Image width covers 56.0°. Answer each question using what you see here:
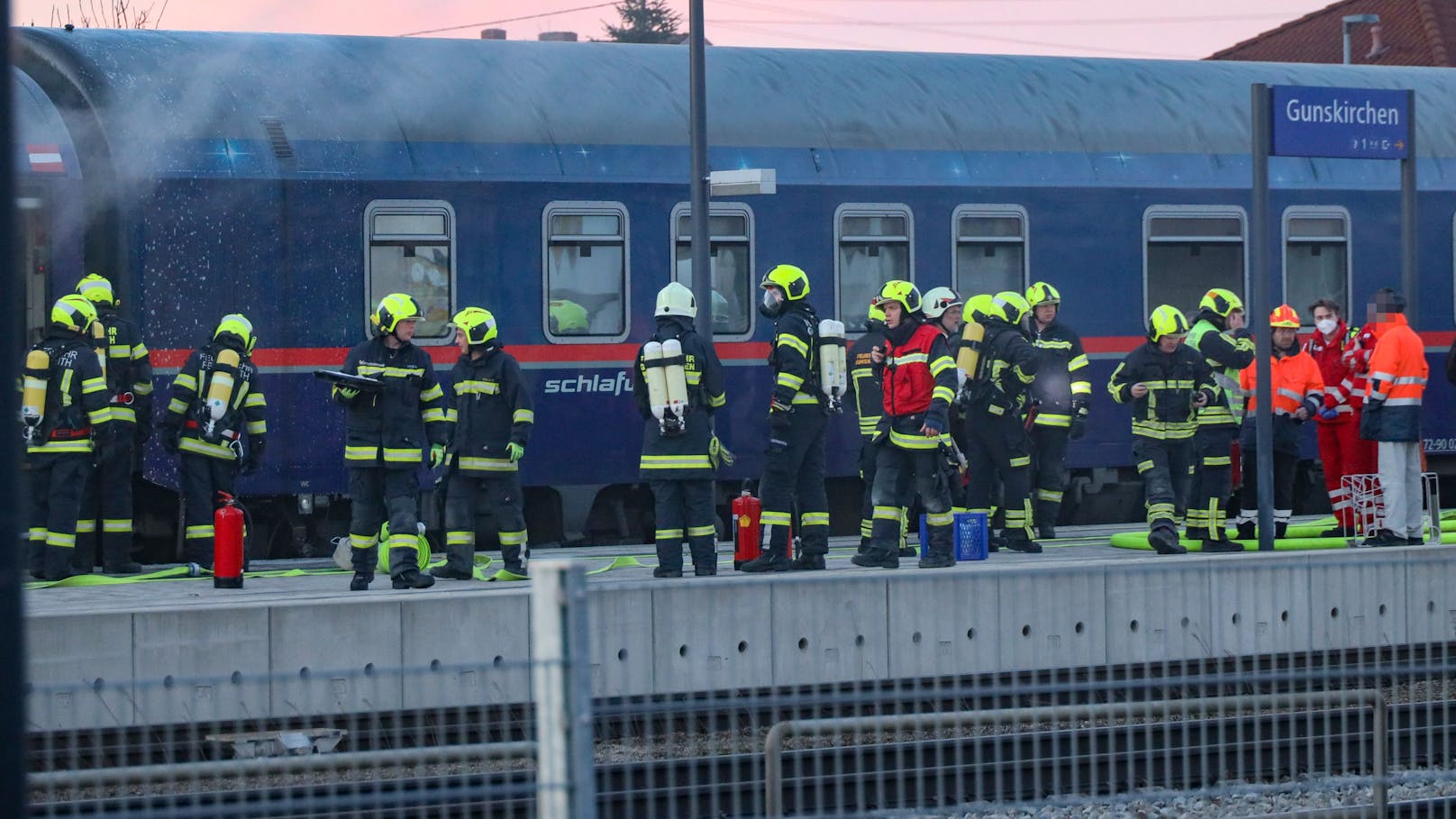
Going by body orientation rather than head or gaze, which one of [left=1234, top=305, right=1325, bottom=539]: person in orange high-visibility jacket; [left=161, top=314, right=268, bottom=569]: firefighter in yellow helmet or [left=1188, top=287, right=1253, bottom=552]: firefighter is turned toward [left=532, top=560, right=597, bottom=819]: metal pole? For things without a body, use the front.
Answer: the person in orange high-visibility jacket

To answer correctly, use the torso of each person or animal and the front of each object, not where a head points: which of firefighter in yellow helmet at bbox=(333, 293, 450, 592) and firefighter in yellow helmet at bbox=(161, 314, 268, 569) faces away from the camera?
firefighter in yellow helmet at bbox=(161, 314, 268, 569)

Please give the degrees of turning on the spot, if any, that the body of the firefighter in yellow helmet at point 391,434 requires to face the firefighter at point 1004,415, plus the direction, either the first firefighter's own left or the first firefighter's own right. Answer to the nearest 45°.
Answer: approximately 90° to the first firefighter's own left

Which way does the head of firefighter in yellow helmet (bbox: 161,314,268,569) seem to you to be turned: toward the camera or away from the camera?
away from the camera

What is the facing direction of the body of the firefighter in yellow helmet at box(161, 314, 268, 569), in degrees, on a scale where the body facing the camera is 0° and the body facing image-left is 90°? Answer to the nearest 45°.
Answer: approximately 180°

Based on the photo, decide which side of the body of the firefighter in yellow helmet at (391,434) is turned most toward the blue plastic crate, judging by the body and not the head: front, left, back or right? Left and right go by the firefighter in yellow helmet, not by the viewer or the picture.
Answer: left

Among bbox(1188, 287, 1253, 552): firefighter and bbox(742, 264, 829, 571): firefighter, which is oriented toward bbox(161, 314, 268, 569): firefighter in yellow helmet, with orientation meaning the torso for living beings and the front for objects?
bbox(742, 264, 829, 571): firefighter

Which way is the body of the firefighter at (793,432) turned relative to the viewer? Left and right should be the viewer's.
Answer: facing to the left of the viewer

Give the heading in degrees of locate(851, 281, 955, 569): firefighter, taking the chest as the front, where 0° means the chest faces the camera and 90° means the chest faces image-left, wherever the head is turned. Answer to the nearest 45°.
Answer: approximately 45°
